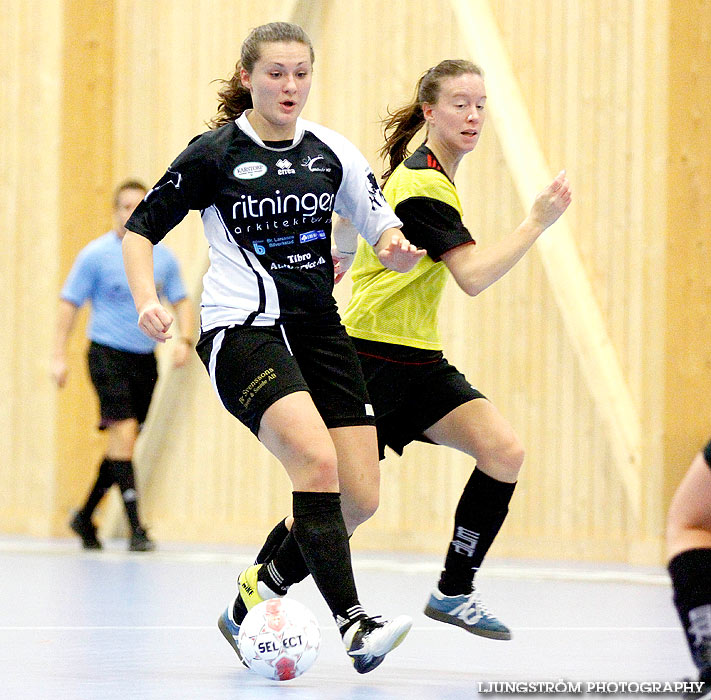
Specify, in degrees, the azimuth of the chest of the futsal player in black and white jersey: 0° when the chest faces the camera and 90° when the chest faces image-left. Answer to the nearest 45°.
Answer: approximately 315°

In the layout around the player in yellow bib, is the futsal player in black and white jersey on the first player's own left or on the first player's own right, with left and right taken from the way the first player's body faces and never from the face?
on the first player's own right

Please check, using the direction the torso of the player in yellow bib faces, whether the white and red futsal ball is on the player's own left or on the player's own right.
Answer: on the player's own right

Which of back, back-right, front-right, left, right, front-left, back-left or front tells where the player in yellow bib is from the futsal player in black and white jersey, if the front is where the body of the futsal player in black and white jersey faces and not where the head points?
left

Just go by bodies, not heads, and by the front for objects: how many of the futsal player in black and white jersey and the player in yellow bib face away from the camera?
0
